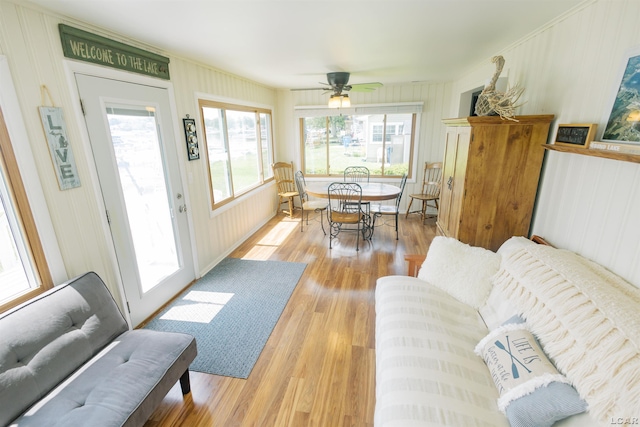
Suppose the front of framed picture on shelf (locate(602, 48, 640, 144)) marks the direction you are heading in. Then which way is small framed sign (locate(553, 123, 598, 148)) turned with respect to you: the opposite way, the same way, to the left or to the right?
the same way

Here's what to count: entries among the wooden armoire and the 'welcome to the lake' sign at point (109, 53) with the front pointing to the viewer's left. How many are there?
1

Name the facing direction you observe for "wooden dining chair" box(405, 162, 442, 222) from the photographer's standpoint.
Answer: facing the viewer and to the left of the viewer

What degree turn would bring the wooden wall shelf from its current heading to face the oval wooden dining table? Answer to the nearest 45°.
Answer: approximately 90° to its right

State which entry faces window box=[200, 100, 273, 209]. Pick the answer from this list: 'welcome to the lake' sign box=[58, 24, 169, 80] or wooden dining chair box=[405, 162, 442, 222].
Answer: the wooden dining chair

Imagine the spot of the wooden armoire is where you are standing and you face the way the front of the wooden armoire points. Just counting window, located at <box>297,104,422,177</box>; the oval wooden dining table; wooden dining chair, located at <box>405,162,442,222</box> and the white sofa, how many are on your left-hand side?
1

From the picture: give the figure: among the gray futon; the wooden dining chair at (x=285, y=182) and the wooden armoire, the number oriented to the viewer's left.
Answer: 1

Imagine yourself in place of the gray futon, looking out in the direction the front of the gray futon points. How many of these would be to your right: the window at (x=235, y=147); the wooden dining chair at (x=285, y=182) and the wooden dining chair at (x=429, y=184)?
0

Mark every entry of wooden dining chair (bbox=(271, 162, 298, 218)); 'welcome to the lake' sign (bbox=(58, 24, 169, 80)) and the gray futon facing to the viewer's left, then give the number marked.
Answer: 0

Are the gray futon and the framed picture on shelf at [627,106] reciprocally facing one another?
yes

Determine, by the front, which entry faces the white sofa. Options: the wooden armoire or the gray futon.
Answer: the gray futon

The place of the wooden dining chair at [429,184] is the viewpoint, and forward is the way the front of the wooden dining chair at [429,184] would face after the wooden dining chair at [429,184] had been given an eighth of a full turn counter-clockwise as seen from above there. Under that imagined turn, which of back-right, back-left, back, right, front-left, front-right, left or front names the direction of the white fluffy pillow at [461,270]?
front

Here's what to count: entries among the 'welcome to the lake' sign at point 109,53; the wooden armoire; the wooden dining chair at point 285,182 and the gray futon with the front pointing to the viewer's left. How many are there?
1

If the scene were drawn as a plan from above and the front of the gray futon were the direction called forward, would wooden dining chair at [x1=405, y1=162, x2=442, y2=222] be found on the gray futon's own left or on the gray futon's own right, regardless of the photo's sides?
on the gray futon's own left

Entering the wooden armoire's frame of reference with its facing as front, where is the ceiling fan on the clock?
The ceiling fan is roughly at 1 o'clock from the wooden armoire.

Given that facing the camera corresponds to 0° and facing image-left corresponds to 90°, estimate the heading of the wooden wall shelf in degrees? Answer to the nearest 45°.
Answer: approximately 45°

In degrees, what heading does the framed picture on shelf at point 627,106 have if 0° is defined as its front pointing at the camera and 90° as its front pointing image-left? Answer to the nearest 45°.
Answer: approximately 45°

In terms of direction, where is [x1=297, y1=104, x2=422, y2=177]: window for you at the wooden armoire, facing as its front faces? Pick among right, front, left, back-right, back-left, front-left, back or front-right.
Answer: front-right

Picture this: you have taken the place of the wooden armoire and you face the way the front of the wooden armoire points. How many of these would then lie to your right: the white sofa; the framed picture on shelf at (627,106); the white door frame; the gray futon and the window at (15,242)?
0

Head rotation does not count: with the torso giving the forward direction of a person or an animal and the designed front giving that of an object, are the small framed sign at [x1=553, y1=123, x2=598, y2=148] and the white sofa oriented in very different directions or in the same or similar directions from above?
same or similar directions

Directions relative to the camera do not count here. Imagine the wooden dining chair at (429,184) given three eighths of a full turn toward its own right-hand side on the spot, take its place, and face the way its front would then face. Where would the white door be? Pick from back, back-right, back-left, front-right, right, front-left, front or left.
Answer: back-left

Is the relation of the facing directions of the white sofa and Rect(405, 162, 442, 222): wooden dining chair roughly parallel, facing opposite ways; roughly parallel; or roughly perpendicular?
roughly parallel
